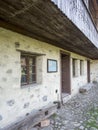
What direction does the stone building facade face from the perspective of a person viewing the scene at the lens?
facing the viewer and to the right of the viewer
